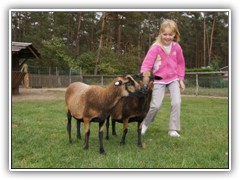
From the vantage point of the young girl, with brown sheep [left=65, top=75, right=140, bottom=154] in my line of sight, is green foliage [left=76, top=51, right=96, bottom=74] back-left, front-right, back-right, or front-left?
back-right

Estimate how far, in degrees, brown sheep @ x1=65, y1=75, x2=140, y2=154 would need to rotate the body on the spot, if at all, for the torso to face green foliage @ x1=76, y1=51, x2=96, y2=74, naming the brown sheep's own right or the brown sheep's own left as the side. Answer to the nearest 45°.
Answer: approximately 135° to the brown sheep's own left

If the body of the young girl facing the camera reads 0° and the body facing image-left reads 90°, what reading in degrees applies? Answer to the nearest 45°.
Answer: approximately 0°

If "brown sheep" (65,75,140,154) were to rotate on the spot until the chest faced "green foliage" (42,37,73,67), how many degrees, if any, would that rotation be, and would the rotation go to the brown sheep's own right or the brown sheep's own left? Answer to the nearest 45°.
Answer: approximately 135° to the brown sheep's own left

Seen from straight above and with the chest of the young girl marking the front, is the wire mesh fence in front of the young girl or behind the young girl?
behind

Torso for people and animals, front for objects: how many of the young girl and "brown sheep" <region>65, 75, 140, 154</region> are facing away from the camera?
0
